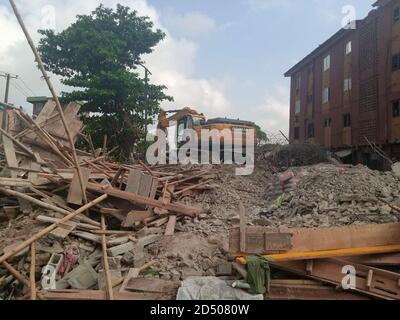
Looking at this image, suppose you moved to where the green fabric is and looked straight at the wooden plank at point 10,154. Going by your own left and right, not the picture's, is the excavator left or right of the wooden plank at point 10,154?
right

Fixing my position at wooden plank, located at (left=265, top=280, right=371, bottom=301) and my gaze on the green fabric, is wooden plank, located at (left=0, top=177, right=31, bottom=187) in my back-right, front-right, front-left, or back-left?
front-right

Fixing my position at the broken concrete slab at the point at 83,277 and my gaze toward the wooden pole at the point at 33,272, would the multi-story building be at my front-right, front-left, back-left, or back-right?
back-right

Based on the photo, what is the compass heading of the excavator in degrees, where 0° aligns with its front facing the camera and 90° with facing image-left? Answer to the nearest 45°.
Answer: approximately 90°

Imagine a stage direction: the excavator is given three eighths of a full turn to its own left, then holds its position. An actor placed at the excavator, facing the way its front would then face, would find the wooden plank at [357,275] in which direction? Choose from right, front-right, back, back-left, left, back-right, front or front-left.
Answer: front-right

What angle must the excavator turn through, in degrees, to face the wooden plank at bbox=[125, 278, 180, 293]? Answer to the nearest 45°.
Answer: approximately 90° to its left

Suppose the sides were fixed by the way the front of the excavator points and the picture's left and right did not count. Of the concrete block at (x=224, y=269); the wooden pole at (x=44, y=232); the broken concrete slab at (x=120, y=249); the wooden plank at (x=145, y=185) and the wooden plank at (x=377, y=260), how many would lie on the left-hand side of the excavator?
5

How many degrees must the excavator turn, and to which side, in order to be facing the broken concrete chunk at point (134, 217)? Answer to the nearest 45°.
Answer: approximately 90° to its left

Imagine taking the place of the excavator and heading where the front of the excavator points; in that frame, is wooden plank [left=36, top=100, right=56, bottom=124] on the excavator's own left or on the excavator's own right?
on the excavator's own left

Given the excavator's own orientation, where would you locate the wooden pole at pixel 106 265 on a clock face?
The wooden pole is roughly at 9 o'clock from the excavator.

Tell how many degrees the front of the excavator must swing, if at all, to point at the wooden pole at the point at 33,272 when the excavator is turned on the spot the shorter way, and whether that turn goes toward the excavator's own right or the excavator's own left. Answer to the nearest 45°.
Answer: approximately 90° to the excavator's own left

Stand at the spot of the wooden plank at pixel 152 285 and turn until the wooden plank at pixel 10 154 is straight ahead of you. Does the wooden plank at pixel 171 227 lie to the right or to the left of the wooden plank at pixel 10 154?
right

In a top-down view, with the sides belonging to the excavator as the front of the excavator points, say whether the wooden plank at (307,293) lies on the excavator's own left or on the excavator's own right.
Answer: on the excavator's own left

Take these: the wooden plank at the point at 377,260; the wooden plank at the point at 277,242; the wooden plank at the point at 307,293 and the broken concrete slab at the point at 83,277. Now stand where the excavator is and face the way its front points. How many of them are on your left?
4

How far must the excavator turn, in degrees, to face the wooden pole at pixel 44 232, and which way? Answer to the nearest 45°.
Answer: approximately 90° to its left

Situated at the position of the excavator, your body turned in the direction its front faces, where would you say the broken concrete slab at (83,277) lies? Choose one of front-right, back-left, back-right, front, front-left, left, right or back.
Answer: left

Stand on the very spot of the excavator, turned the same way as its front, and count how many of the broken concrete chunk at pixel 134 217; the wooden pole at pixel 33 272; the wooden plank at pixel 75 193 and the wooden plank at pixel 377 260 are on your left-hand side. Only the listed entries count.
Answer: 4
